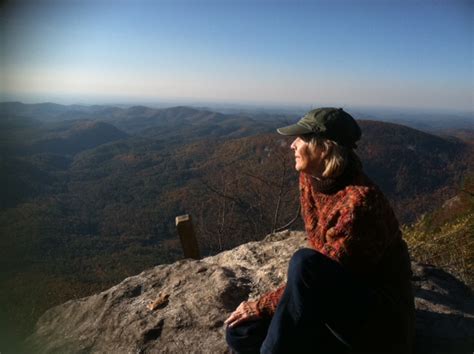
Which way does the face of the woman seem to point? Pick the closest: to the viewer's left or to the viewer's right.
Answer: to the viewer's left

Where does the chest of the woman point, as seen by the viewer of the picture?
to the viewer's left
